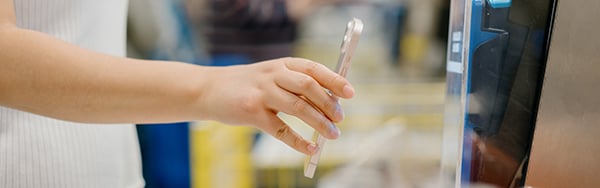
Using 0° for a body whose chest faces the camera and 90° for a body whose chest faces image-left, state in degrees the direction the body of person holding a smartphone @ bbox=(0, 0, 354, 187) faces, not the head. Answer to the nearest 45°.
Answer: approximately 270°

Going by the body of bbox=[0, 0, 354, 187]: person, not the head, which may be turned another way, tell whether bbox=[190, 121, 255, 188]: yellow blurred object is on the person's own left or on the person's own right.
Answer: on the person's own left
